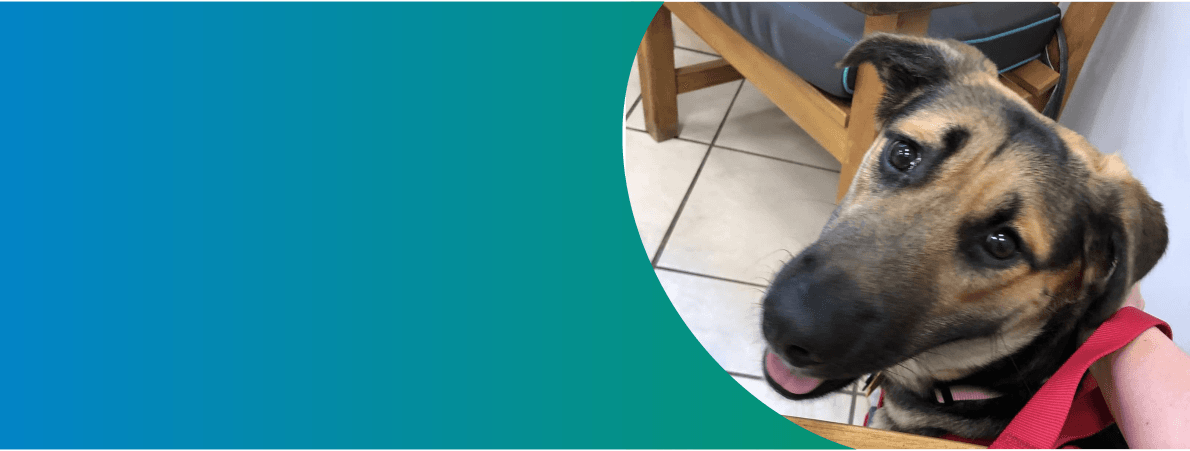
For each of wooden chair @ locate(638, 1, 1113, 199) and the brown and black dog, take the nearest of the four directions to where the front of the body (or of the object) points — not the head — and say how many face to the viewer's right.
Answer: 0

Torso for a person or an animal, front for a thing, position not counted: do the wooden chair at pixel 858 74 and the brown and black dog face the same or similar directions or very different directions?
same or similar directions

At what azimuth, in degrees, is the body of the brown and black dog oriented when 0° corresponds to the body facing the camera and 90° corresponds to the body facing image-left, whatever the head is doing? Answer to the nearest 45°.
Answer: approximately 45°
